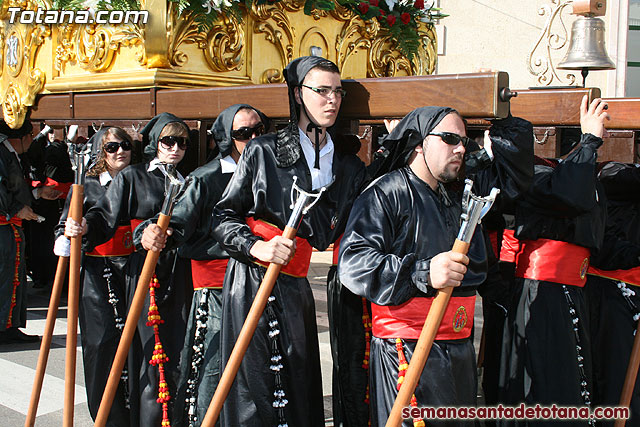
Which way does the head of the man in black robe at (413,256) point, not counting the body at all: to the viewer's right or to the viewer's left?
to the viewer's right

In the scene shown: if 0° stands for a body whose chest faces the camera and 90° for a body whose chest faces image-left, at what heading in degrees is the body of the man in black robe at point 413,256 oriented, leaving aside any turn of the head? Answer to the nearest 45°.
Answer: approximately 315°

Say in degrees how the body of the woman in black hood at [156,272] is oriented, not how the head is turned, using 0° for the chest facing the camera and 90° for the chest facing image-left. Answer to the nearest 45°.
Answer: approximately 315°

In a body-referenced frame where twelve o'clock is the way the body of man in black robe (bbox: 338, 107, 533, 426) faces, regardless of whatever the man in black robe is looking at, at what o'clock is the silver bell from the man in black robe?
The silver bell is roughly at 8 o'clock from the man in black robe.

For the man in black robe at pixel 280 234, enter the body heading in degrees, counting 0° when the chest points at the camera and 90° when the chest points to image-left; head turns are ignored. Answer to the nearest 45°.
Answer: approximately 315°

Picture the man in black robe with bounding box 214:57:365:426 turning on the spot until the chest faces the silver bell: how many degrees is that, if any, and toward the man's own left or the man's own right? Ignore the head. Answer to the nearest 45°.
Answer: approximately 90° to the man's own left

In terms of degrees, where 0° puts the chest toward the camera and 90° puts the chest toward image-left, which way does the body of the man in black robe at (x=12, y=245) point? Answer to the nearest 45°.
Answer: approximately 270°
